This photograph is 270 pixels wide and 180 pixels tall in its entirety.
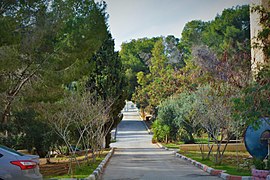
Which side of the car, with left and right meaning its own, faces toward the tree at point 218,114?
right

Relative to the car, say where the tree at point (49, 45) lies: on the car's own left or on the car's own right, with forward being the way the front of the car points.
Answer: on the car's own right

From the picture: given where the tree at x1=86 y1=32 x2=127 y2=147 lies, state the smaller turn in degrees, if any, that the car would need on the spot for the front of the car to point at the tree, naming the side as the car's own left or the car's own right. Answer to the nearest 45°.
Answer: approximately 45° to the car's own right

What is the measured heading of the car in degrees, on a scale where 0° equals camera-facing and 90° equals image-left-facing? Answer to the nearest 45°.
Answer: approximately 135°
